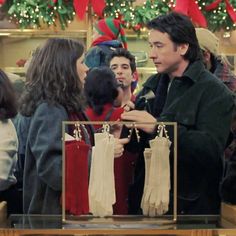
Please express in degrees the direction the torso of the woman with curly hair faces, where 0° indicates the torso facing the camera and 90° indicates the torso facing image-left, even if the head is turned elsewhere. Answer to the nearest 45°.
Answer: approximately 270°

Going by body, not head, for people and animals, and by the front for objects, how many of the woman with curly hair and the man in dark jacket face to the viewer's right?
1

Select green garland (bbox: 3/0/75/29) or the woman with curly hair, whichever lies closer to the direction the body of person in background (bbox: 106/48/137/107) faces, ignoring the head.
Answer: the woman with curly hair

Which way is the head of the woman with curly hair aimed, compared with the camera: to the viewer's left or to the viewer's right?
to the viewer's right
